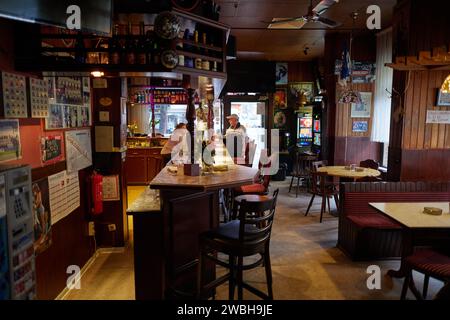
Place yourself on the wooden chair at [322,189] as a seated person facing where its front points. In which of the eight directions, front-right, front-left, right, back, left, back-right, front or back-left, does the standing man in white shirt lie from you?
left

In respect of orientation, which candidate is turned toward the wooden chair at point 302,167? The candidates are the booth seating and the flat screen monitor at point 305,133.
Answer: the flat screen monitor

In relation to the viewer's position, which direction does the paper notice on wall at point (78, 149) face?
facing the viewer and to the right of the viewer

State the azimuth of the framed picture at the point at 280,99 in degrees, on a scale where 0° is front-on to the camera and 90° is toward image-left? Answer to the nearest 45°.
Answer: approximately 0°

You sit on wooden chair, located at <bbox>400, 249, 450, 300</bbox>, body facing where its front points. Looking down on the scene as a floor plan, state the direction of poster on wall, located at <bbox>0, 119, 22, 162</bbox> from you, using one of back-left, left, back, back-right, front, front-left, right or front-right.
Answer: left

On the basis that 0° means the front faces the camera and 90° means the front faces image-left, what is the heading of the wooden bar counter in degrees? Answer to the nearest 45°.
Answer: approximately 315°
